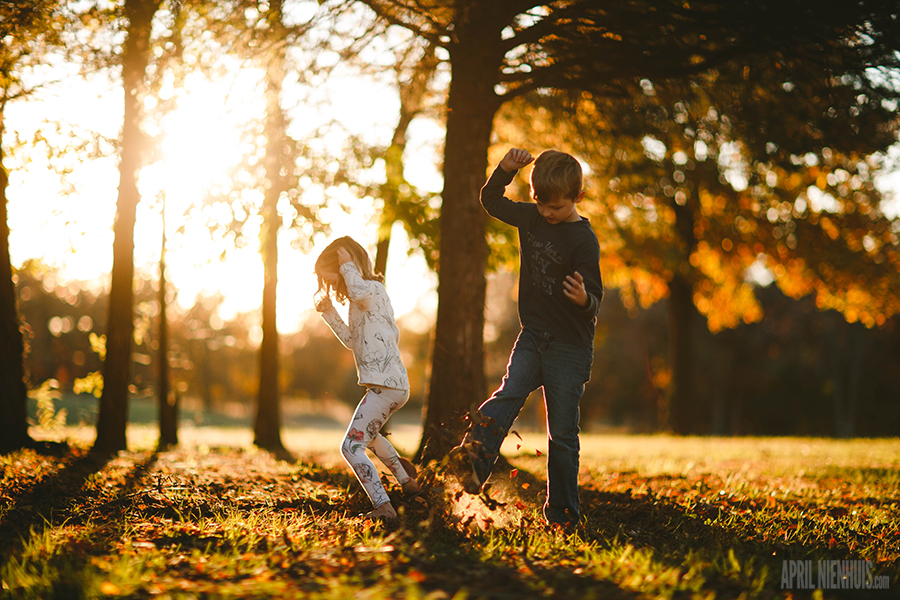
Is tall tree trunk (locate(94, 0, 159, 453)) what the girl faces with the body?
no

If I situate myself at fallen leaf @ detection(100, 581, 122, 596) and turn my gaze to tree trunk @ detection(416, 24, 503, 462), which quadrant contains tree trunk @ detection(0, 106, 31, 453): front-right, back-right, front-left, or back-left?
front-left

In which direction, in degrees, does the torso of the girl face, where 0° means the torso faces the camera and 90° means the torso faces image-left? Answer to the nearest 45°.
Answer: approximately 90°

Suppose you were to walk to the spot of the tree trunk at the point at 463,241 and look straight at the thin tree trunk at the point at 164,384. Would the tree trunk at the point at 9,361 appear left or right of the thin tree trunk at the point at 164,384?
left

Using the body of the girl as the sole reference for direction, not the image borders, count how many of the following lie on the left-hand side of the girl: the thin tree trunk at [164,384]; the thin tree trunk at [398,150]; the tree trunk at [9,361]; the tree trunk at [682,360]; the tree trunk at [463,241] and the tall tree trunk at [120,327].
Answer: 0

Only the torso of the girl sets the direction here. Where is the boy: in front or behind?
behind

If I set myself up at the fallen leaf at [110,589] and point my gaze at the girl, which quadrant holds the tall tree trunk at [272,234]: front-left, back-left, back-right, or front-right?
front-left

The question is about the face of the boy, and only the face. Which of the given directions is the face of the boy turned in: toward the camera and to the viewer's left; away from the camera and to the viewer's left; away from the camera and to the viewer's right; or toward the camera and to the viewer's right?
toward the camera and to the viewer's left

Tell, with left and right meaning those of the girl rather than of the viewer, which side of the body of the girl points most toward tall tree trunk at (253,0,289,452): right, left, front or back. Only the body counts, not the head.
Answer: right

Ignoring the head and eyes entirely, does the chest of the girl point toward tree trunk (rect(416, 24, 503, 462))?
no

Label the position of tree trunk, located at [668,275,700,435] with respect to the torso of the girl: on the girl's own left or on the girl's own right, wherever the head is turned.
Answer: on the girl's own right

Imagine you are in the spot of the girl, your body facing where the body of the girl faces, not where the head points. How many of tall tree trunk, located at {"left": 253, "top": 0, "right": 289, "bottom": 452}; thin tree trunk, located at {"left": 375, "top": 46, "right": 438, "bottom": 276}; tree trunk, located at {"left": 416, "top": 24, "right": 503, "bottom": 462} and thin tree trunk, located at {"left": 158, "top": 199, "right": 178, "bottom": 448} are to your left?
0

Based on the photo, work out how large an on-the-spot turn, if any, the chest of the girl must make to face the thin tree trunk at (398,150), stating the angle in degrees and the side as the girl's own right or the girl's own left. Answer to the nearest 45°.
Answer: approximately 90° to the girl's own right
